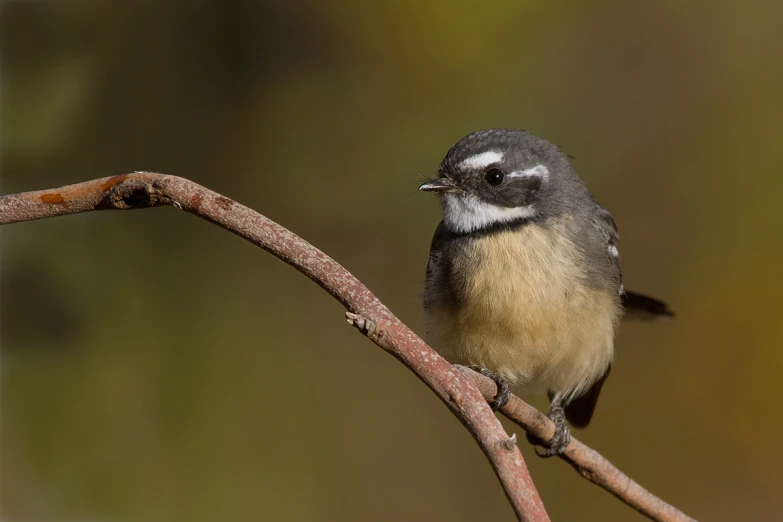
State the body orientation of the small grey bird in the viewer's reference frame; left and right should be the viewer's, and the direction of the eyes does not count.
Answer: facing the viewer and to the left of the viewer
